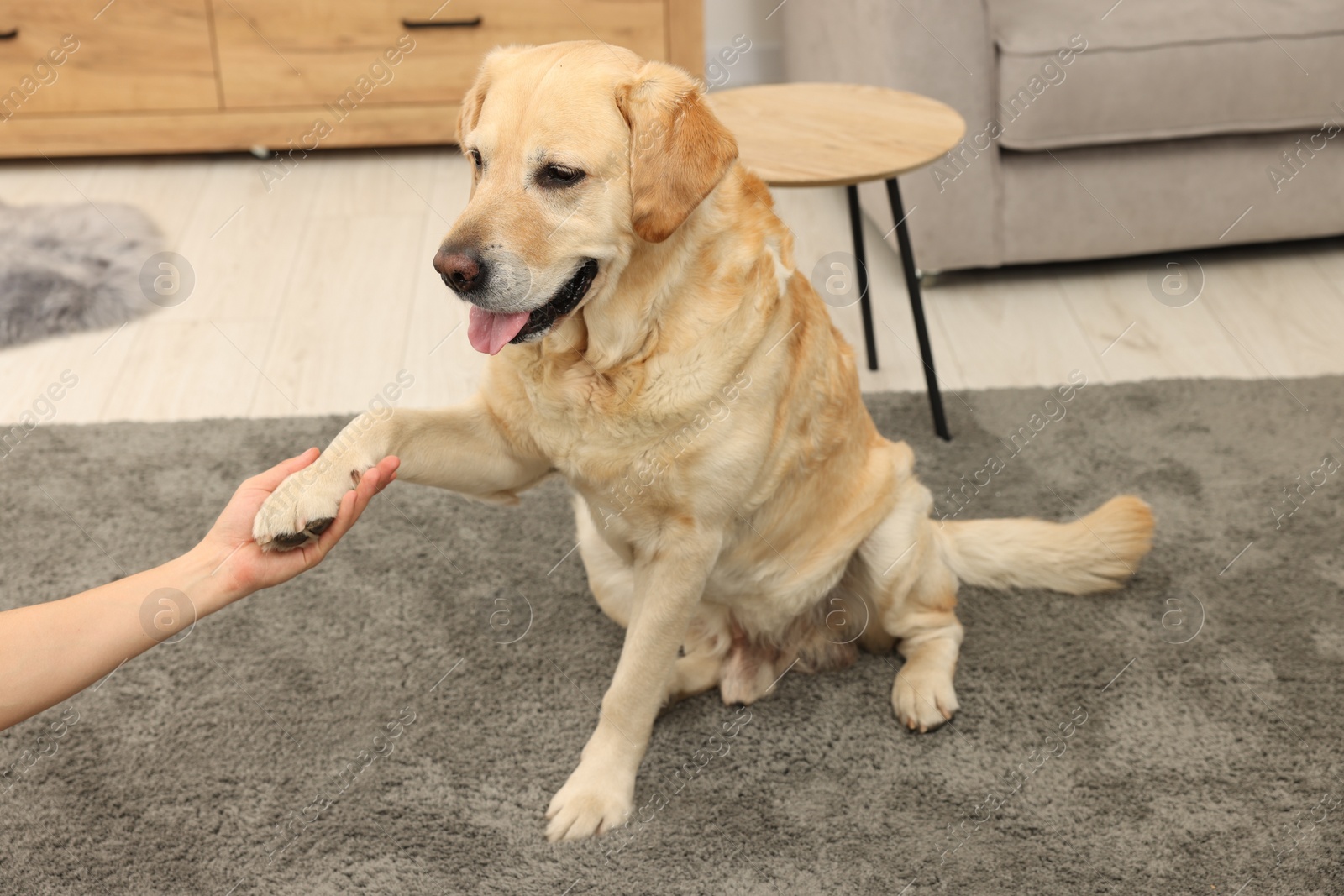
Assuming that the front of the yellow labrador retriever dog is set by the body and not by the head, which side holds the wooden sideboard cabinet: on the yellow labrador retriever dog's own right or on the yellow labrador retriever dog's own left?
on the yellow labrador retriever dog's own right

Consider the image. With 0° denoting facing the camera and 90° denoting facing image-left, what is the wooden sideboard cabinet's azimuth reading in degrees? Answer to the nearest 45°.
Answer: approximately 0°

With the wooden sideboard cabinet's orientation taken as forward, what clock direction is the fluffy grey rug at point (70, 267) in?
The fluffy grey rug is roughly at 1 o'clock from the wooden sideboard cabinet.

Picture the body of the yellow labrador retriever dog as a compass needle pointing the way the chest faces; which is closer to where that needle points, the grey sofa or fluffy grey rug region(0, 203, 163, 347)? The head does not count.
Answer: the fluffy grey rug

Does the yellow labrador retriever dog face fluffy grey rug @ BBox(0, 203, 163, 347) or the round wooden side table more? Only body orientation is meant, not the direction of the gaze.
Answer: the fluffy grey rug

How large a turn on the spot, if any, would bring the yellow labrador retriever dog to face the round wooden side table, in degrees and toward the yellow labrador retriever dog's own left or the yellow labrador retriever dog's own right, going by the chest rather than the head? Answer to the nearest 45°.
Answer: approximately 135° to the yellow labrador retriever dog's own right

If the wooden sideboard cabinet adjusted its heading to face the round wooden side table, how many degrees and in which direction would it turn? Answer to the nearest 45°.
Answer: approximately 45° to its left

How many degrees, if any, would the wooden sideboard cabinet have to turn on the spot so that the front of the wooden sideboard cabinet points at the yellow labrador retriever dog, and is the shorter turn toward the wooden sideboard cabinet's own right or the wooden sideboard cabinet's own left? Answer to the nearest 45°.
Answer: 0° — it already faces it

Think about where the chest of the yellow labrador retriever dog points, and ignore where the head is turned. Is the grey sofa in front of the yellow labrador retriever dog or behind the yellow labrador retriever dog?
behind
